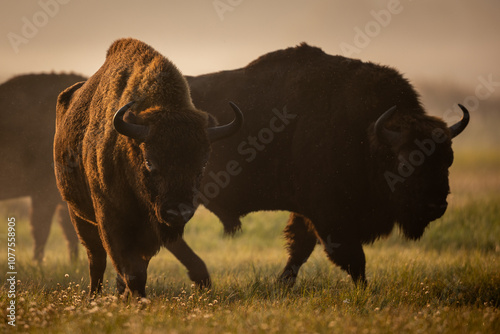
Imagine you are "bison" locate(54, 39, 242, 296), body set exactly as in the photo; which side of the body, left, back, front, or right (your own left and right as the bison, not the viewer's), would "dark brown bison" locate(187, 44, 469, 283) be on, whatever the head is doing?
left

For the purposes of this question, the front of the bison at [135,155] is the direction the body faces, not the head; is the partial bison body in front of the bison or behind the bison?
behind

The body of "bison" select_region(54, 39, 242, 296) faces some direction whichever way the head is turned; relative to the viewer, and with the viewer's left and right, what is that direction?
facing the viewer and to the right of the viewer
